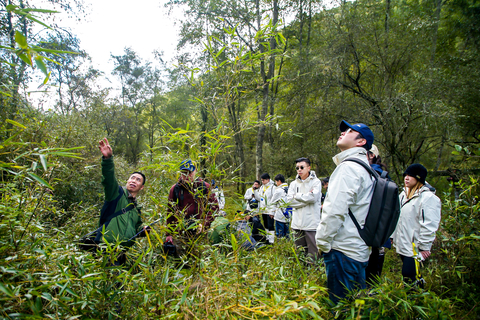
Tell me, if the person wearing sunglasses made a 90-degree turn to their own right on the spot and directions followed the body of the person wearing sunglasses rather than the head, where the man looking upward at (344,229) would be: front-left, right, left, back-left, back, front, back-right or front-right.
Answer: back-left

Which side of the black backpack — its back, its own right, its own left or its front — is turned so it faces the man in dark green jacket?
back

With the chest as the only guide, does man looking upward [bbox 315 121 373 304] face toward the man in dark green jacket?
yes

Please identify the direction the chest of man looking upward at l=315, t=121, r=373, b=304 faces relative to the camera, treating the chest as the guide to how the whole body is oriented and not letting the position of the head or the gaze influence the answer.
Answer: to the viewer's left

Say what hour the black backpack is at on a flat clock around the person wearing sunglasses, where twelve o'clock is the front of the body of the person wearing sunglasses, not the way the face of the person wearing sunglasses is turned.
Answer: The black backpack is roughly at 10 o'clock from the person wearing sunglasses.

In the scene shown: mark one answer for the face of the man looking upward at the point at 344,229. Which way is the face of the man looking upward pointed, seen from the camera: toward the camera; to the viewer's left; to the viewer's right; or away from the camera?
to the viewer's left

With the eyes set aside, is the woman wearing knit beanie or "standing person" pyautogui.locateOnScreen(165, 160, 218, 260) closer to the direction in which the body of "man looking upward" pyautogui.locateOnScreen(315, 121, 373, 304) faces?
the standing person

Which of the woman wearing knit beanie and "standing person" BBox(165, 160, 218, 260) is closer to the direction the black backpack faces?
the woman wearing knit beanie

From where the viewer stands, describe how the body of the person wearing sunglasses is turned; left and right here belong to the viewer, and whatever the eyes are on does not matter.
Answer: facing the viewer and to the left of the viewer

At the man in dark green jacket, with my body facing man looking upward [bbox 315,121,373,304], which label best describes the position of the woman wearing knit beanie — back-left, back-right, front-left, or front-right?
front-left

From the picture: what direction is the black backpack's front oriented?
to the viewer's right

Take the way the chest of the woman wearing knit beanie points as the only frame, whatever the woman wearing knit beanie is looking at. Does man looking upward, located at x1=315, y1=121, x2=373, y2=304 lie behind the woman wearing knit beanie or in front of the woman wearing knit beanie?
in front
